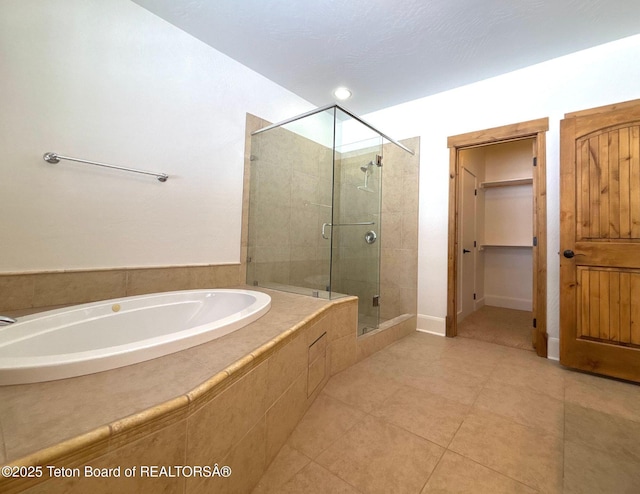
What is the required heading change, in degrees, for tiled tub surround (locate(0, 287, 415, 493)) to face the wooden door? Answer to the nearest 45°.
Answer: approximately 45° to its left

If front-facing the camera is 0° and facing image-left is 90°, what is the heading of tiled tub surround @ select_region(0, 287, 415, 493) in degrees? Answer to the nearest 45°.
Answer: approximately 315°

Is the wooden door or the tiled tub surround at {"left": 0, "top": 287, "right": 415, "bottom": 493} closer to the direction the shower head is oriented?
the tiled tub surround

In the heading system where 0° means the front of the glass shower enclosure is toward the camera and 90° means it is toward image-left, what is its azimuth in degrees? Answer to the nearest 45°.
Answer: approximately 315°

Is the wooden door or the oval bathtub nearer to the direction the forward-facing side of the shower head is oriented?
the oval bathtub

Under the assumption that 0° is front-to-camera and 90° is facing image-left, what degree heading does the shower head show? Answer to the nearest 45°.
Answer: approximately 45°
